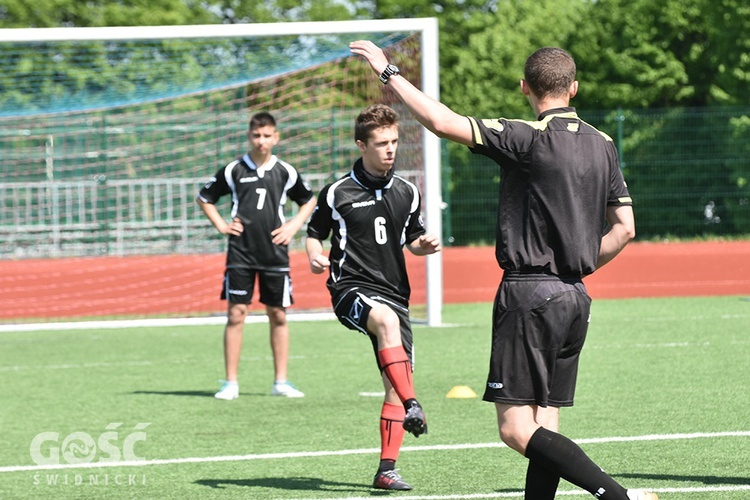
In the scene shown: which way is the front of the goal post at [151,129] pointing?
toward the camera

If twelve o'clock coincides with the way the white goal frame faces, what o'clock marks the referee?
The referee is roughly at 12 o'clock from the white goal frame.

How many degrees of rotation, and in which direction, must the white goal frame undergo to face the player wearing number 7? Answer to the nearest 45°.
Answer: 0° — it already faces them

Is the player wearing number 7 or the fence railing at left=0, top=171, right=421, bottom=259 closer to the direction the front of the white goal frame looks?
the player wearing number 7

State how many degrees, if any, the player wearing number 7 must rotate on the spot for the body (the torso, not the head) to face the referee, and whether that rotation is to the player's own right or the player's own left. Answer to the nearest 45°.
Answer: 0° — they already face them

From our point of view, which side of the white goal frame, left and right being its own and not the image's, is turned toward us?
front

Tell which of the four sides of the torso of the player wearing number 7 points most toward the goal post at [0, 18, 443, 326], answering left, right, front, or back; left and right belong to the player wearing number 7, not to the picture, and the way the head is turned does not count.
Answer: back

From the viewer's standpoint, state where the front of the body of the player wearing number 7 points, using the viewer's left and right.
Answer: facing the viewer

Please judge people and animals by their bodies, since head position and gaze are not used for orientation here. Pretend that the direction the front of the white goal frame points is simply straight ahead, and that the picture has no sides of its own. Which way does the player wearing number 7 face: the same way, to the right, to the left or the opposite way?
the same way

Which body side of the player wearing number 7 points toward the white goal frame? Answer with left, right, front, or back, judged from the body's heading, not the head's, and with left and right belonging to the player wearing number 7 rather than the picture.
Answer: back

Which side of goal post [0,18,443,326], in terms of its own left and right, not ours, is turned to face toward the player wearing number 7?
front

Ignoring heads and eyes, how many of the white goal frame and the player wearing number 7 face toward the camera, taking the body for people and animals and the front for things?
2

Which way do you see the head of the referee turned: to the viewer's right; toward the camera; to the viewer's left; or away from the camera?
away from the camera

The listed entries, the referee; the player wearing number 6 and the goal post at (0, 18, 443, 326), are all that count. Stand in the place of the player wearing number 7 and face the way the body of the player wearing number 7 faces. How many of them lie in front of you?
2

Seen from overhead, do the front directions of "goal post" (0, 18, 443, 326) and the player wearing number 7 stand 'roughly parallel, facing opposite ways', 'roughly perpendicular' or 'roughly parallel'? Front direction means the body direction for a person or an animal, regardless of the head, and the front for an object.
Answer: roughly parallel

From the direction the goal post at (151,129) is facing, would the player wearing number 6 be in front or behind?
in front

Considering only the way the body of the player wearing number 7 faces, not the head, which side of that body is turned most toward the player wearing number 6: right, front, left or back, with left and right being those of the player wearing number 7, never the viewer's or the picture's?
front
